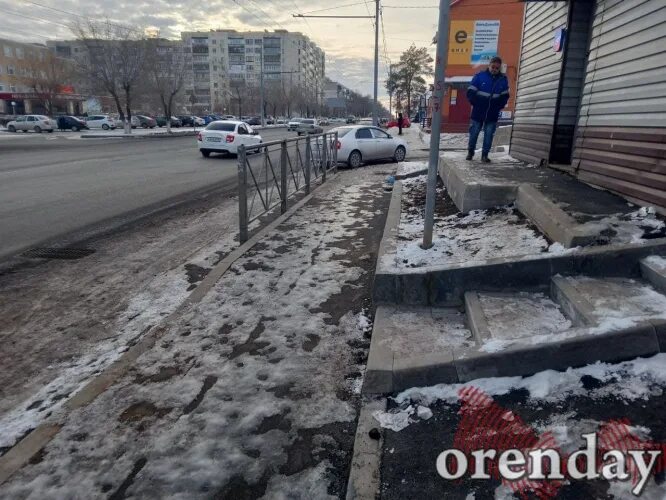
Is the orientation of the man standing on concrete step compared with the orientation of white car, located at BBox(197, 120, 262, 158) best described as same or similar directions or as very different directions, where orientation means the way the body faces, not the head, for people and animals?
very different directions

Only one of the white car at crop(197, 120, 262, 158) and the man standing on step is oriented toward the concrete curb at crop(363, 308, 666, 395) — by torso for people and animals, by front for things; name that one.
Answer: the man standing on step

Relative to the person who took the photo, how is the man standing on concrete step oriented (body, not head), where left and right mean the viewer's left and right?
facing the viewer

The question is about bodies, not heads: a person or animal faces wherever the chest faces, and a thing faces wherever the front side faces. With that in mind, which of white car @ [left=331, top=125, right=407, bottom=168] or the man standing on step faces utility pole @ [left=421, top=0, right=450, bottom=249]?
the man standing on step

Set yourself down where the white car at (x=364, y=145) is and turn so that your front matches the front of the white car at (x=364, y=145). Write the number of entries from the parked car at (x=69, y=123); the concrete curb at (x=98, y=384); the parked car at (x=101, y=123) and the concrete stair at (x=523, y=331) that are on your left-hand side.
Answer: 2

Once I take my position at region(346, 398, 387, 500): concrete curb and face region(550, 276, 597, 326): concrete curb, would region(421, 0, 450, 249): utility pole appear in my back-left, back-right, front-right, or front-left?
front-left

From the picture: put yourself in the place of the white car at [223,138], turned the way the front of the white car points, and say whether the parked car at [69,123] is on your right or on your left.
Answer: on your left

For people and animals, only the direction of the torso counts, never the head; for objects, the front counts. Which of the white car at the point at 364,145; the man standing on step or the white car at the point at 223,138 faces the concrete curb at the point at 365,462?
the man standing on step

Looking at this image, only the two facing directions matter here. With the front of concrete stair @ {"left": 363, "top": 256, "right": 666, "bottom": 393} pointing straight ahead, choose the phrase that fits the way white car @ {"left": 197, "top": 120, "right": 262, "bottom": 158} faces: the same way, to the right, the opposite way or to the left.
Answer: to the right

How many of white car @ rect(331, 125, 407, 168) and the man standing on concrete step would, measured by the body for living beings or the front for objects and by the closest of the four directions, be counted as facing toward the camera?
1

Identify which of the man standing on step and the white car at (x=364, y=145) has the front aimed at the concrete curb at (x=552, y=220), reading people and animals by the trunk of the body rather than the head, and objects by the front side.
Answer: the man standing on step

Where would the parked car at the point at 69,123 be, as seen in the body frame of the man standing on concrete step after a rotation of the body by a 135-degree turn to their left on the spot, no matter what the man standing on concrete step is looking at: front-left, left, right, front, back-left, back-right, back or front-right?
left
